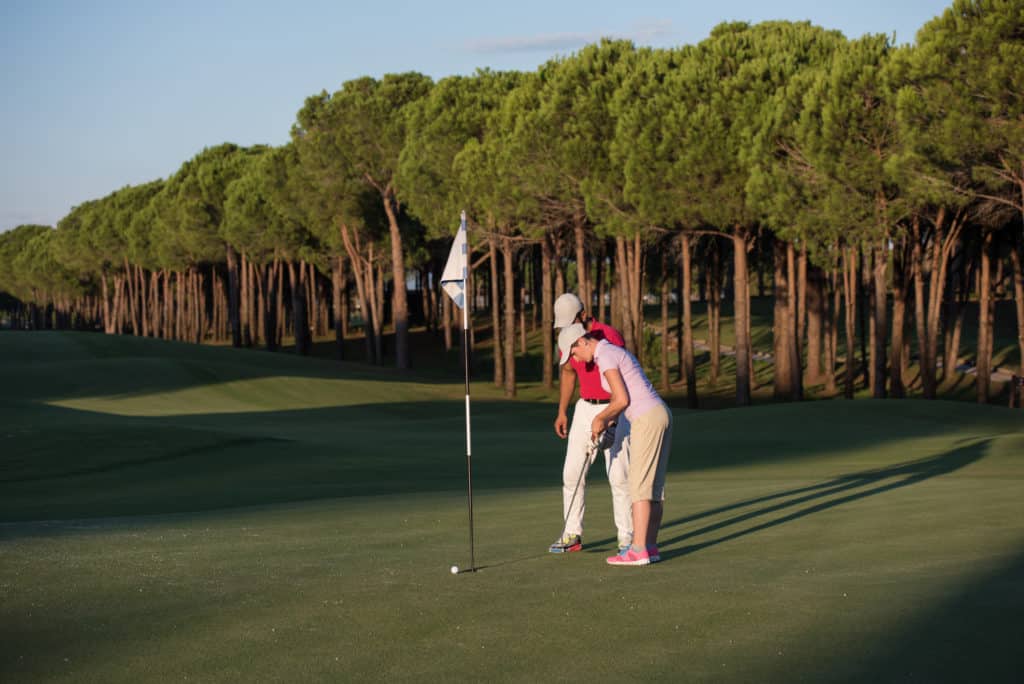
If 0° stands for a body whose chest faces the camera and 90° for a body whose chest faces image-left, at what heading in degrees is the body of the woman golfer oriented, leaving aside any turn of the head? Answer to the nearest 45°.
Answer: approximately 90°

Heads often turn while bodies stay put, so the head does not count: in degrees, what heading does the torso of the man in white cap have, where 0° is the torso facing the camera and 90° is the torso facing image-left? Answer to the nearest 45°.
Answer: approximately 45°

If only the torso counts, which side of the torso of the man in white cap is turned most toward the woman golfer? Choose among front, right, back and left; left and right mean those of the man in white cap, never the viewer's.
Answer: left

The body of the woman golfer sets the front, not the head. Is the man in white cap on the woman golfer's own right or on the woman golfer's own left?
on the woman golfer's own right
